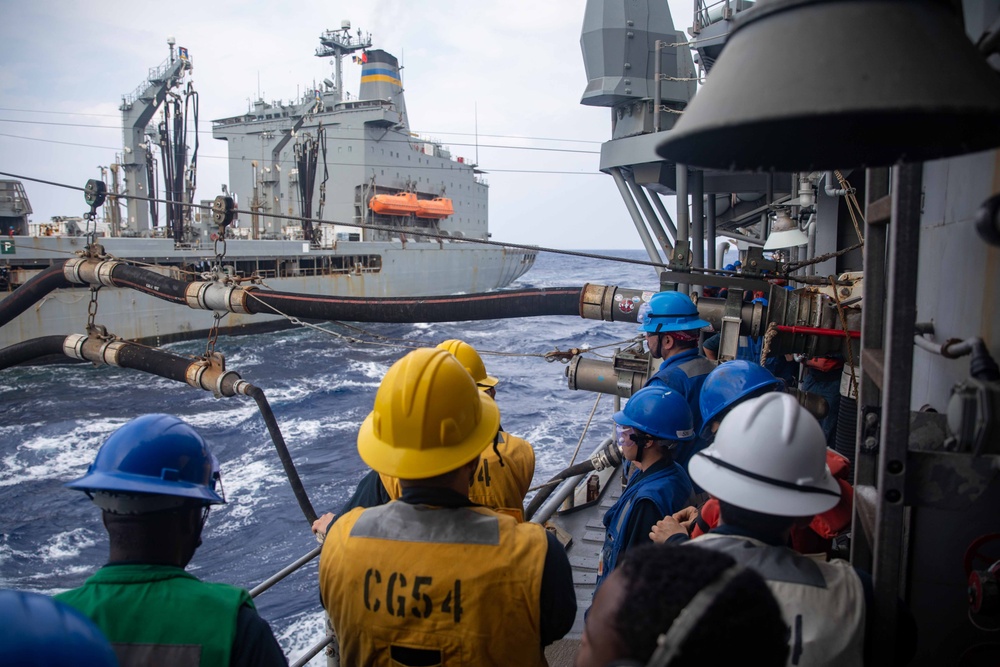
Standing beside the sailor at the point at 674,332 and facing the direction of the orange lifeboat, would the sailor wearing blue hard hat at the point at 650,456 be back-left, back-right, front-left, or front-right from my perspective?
back-left

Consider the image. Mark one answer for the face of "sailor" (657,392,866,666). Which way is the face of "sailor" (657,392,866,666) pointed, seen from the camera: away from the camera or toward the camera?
away from the camera

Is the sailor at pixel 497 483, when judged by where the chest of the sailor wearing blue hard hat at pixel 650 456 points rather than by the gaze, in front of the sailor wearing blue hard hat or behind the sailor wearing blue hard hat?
in front

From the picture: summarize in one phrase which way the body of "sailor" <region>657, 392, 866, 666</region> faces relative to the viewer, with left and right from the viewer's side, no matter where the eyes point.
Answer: facing away from the viewer and to the left of the viewer

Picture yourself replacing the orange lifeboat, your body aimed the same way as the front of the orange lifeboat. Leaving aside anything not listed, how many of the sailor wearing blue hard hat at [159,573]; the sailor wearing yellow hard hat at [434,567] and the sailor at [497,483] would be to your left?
3

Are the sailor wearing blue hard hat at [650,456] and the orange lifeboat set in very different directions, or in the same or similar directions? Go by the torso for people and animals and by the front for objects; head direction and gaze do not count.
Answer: same or similar directions

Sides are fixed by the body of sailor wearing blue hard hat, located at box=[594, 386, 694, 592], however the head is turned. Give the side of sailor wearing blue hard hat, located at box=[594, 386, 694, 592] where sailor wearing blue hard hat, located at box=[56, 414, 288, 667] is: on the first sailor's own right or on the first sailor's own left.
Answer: on the first sailor's own left

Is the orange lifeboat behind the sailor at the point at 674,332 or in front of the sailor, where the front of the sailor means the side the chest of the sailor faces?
in front

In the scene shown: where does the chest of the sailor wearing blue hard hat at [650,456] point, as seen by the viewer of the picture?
to the viewer's left

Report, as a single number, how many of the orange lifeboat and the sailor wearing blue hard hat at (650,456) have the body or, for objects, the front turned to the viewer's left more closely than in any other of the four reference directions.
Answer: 2

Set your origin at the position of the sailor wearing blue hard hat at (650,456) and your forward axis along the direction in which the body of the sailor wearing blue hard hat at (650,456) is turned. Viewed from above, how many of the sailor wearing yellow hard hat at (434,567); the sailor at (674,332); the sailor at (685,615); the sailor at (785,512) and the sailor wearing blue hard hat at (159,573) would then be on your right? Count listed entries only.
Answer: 1

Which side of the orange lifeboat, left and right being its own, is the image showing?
left
